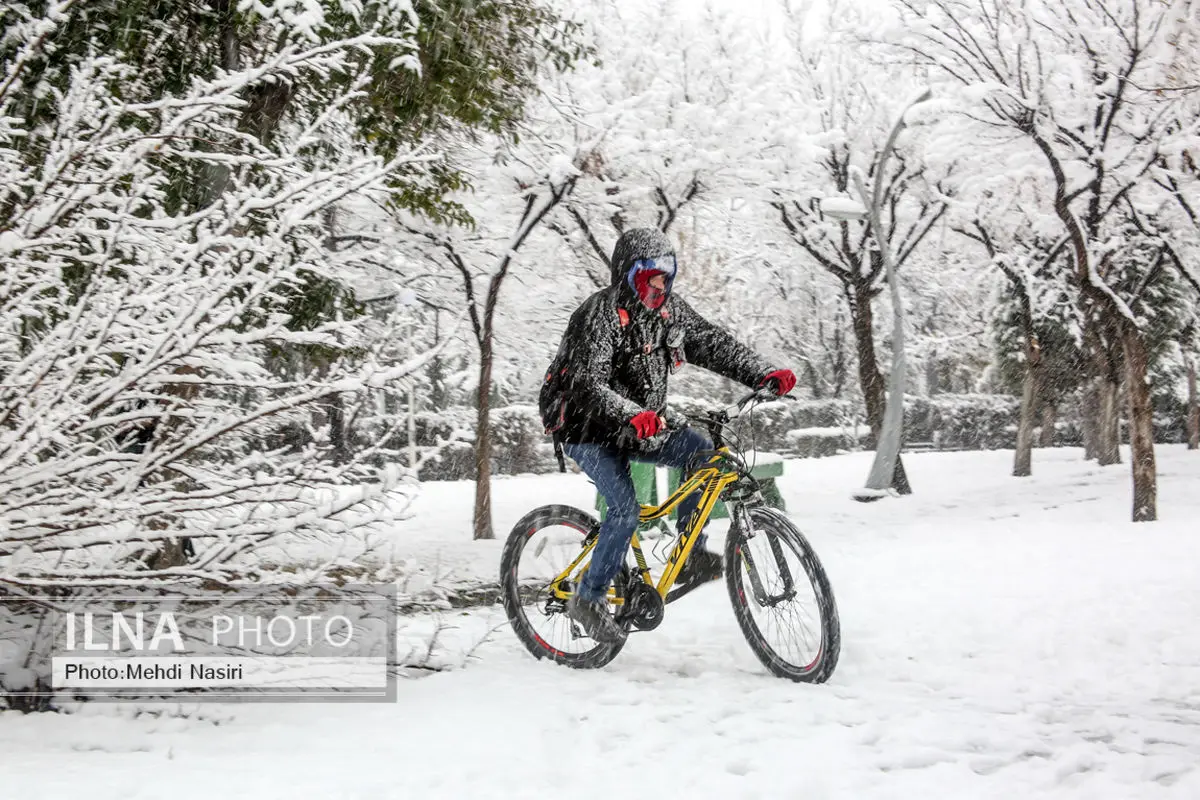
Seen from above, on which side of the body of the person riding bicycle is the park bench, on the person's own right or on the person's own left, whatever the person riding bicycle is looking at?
on the person's own left

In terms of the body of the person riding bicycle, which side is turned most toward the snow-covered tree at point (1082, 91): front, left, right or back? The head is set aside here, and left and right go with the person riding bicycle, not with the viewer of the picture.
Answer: left

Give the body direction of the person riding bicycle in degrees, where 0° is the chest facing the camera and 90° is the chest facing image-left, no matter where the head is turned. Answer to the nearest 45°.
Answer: approximately 315°

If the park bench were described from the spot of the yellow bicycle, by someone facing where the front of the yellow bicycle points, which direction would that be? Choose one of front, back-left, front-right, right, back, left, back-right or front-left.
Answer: back-left

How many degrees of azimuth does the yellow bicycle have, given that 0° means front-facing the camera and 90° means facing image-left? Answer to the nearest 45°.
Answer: approximately 315°

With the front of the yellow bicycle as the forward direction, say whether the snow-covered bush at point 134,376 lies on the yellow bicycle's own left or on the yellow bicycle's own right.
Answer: on the yellow bicycle's own right

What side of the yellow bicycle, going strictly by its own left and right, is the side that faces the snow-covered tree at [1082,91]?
left
